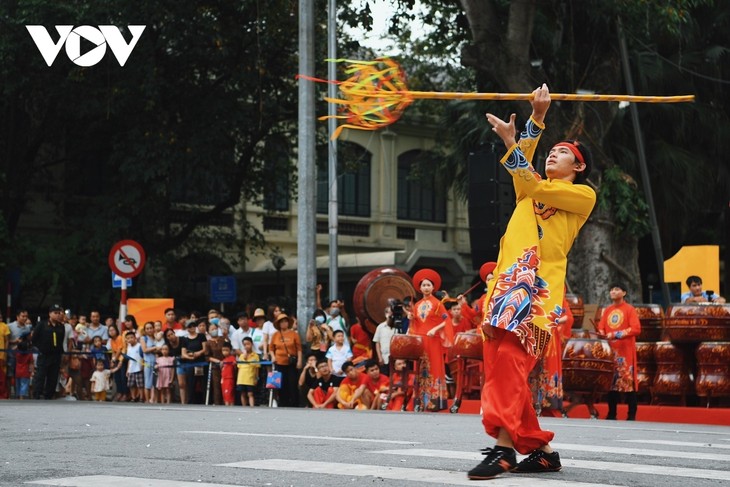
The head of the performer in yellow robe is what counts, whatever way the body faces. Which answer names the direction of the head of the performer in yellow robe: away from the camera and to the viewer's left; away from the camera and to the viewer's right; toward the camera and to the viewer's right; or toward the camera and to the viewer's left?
toward the camera and to the viewer's left

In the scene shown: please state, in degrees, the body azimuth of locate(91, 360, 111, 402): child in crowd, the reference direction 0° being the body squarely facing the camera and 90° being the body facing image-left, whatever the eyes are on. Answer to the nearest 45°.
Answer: approximately 0°

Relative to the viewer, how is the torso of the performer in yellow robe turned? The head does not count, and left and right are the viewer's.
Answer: facing the viewer and to the left of the viewer

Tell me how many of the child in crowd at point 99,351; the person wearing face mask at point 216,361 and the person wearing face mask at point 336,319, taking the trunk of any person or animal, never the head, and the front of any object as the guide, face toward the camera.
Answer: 3

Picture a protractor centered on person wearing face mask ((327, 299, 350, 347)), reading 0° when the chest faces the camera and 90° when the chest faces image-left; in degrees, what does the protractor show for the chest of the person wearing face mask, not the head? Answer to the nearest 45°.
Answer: approximately 0°
